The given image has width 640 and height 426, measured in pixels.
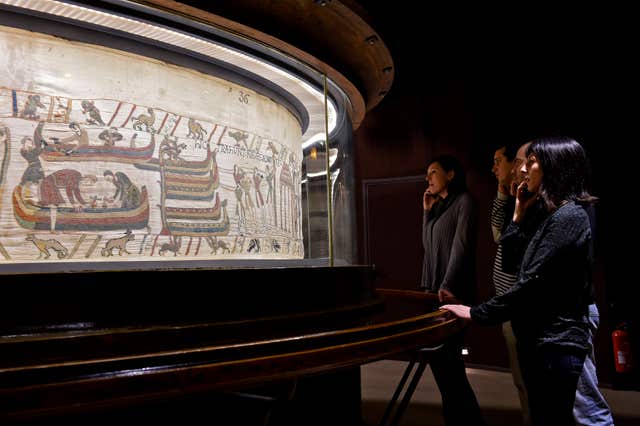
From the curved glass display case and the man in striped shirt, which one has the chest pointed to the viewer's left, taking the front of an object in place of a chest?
the man in striped shirt

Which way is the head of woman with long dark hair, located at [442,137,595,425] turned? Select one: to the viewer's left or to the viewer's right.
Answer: to the viewer's left

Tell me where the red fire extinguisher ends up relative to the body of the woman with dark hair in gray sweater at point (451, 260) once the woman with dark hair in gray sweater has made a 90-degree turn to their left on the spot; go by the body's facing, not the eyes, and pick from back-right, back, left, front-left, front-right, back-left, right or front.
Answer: left

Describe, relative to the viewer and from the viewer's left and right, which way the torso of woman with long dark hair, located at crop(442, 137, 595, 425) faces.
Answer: facing to the left of the viewer

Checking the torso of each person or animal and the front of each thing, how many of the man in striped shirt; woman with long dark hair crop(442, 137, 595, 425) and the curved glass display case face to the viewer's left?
2

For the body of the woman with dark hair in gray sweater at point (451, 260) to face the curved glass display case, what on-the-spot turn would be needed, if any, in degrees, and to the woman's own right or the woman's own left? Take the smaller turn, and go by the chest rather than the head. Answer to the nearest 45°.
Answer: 0° — they already face it

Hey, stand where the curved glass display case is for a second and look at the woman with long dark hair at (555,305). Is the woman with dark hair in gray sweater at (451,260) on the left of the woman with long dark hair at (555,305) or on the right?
left

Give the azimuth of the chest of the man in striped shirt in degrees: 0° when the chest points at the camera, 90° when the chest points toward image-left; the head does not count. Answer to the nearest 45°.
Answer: approximately 90°

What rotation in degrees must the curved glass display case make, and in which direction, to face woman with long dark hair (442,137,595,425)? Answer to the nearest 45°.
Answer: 0° — it already faces them

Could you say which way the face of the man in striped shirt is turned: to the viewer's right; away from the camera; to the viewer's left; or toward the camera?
to the viewer's left
